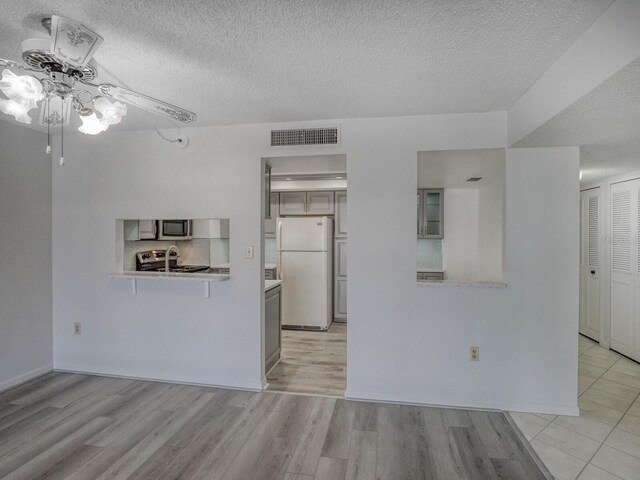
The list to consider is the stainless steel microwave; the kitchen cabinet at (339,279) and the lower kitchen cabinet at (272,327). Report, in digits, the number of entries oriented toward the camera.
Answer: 2

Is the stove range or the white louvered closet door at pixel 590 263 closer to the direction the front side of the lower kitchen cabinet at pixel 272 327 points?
the white louvered closet door

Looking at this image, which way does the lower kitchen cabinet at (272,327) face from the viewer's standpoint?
to the viewer's right

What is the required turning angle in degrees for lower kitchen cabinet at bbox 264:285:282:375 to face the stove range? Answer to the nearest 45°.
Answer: approximately 135° to its left

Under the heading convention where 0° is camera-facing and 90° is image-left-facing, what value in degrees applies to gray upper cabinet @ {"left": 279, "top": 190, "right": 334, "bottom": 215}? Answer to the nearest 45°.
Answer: approximately 0°

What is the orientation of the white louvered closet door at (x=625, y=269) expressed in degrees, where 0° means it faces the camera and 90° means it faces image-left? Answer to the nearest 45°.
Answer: approximately 45°
